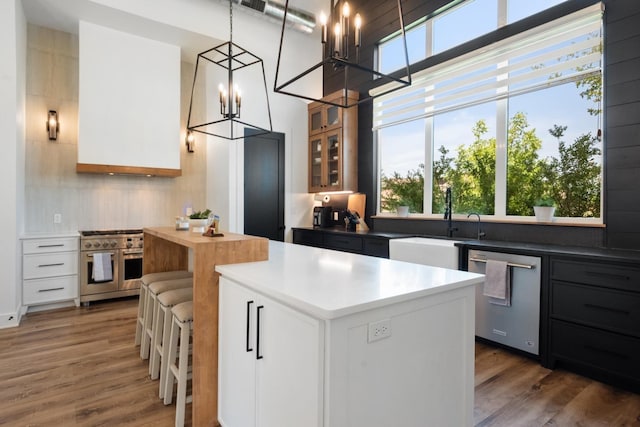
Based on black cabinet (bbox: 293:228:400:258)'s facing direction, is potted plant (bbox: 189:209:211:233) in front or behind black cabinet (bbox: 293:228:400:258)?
in front

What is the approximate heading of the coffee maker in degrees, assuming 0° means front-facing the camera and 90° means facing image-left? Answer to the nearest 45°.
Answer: approximately 45°

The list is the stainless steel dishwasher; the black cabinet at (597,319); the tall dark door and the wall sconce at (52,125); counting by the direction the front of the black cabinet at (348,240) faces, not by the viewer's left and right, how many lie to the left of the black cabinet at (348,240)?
2

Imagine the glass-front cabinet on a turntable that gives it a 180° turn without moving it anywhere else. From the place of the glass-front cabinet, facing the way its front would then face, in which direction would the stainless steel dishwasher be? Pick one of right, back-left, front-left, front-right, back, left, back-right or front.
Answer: right

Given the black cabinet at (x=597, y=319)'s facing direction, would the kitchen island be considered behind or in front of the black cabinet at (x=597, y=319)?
in front

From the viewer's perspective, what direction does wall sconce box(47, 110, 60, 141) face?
toward the camera

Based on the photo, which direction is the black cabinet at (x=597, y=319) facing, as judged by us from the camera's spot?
facing the viewer and to the left of the viewer
